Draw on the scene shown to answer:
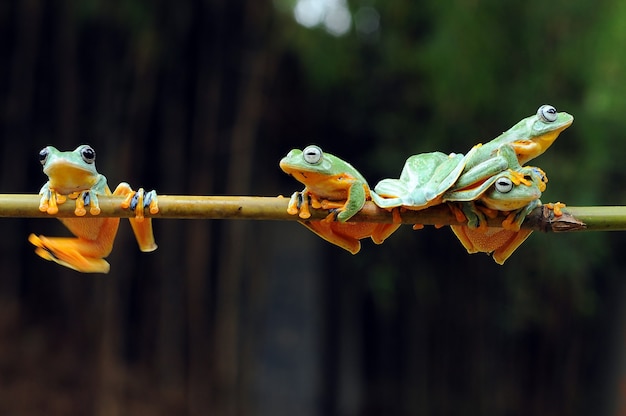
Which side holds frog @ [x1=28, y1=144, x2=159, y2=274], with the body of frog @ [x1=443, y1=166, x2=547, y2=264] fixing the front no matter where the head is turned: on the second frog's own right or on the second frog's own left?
on the second frog's own right

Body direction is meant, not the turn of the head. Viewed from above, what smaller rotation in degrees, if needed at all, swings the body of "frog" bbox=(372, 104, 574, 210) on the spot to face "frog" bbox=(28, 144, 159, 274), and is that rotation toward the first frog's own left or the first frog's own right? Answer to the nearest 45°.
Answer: approximately 180°

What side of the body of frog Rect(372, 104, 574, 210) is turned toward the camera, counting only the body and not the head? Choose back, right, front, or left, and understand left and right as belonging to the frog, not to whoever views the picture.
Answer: right

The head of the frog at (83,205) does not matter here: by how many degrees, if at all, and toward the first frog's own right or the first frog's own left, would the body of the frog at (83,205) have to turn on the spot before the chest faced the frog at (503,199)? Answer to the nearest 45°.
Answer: approximately 135° to the first frog's own left

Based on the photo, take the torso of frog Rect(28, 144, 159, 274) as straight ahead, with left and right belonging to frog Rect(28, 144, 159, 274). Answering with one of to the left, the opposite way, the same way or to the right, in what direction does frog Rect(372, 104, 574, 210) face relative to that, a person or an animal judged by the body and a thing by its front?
to the left

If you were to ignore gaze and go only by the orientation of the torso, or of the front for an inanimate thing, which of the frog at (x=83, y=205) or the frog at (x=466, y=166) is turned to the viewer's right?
the frog at (x=466, y=166)

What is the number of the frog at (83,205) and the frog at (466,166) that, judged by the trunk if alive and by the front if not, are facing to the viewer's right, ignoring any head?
1

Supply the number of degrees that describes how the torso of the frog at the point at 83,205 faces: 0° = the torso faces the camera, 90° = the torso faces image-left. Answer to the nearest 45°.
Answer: approximately 45°
